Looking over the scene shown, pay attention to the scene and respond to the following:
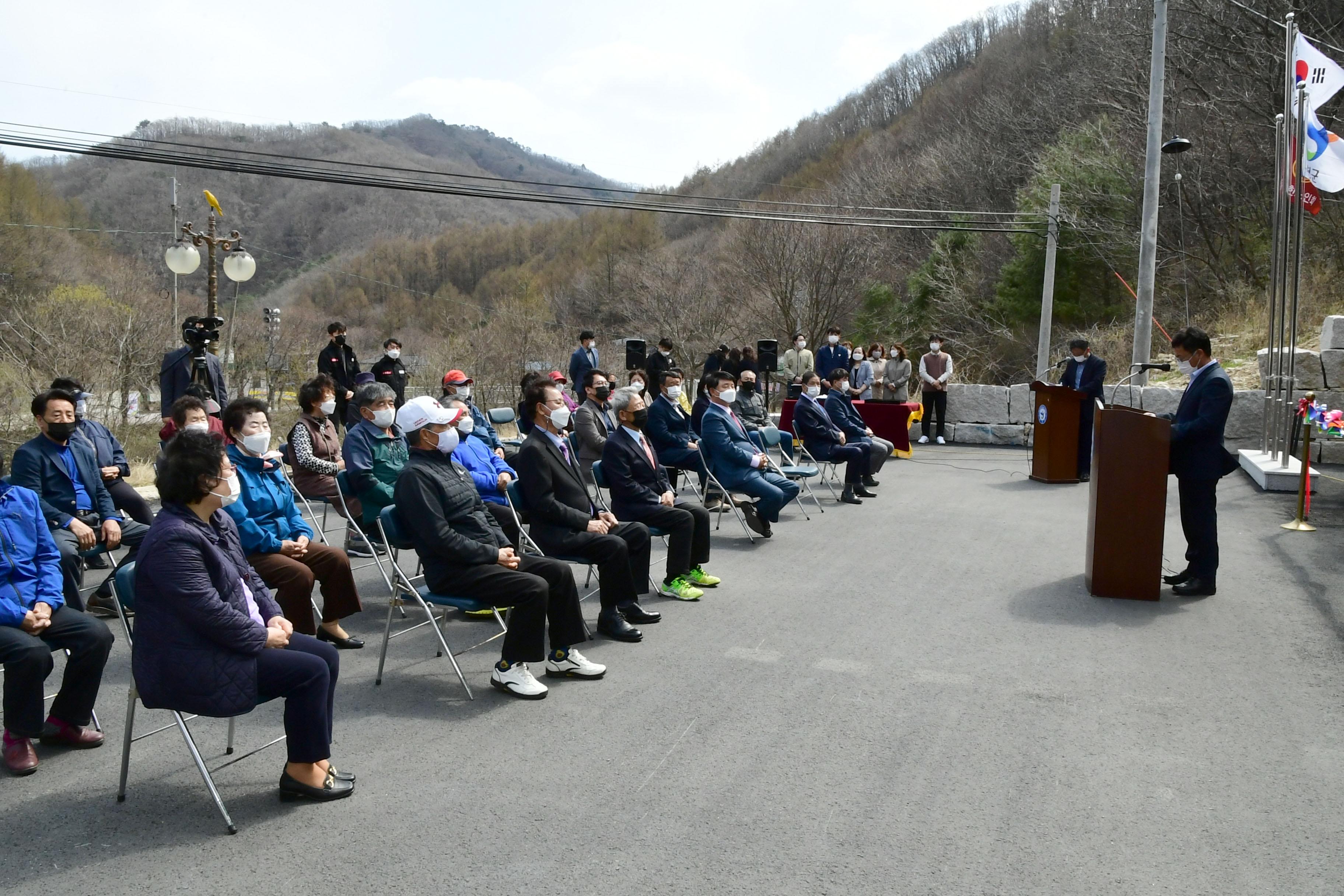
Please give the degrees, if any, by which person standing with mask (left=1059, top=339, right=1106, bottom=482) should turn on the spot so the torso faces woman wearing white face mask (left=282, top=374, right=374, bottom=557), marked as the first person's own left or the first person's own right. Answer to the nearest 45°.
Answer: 0° — they already face them

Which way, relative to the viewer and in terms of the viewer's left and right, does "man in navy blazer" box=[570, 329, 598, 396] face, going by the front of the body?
facing the viewer and to the right of the viewer

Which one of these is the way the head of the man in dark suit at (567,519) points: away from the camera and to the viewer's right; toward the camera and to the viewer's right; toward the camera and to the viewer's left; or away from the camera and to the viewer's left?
toward the camera and to the viewer's right

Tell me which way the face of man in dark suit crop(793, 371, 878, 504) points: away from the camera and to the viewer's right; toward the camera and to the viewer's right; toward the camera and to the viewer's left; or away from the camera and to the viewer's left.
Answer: toward the camera and to the viewer's right

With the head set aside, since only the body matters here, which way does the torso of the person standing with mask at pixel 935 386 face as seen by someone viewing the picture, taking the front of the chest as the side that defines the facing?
toward the camera

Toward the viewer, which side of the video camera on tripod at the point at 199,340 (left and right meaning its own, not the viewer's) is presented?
right

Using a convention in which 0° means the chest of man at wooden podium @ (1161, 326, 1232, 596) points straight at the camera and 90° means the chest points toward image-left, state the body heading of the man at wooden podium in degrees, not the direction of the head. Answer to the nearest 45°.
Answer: approximately 90°

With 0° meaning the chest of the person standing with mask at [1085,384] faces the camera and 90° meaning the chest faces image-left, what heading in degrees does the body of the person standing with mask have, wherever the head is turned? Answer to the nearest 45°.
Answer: approximately 45°

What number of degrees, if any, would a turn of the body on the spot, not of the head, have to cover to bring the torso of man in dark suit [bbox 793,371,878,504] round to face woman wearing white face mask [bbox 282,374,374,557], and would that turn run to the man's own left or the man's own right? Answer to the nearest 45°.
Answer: approximately 90° to the man's own right

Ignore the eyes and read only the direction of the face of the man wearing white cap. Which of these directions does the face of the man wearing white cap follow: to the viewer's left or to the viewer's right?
to the viewer's right

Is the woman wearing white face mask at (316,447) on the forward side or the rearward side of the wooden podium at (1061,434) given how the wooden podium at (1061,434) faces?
on the forward side
